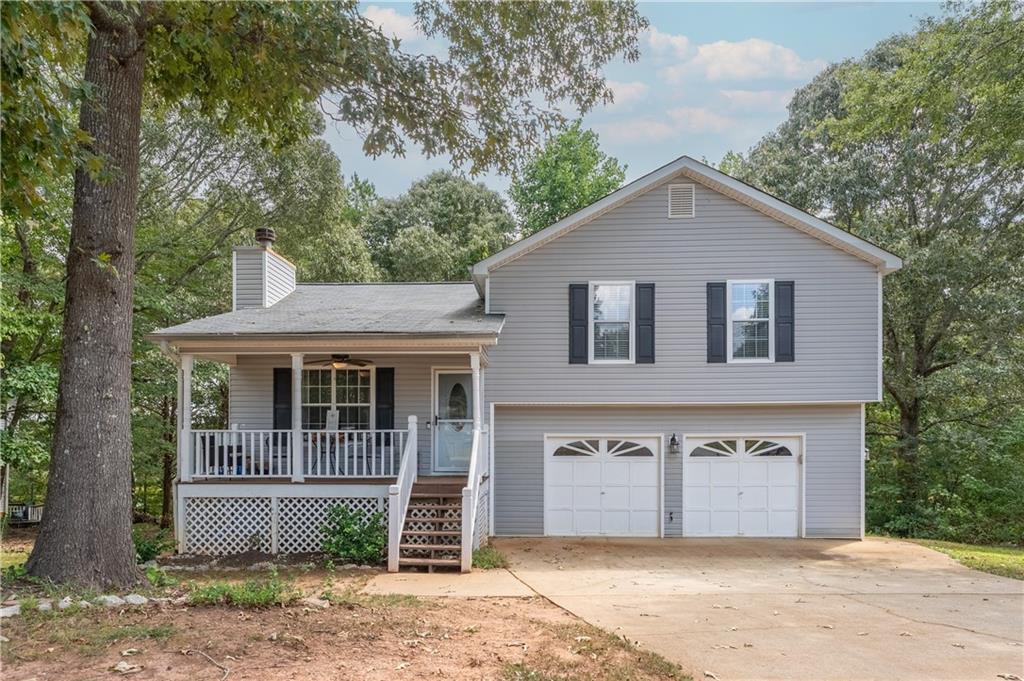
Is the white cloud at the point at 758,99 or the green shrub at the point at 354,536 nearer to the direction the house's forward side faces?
the green shrub

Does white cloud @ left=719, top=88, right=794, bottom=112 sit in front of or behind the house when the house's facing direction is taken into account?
behind

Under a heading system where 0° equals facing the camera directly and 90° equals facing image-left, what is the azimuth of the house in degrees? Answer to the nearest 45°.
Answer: approximately 0°

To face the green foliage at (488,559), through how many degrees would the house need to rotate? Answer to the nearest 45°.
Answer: approximately 45° to its right

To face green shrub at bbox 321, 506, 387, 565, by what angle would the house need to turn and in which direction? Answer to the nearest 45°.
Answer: approximately 45° to its right

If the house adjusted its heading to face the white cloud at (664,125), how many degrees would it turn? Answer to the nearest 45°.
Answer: approximately 180°

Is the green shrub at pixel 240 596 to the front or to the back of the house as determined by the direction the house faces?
to the front

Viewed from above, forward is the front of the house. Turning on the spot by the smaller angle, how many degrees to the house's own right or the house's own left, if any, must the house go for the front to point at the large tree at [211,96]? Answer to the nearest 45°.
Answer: approximately 45° to the house's own right
